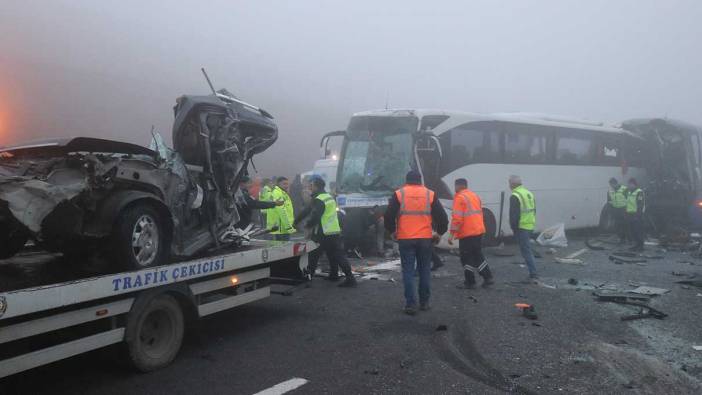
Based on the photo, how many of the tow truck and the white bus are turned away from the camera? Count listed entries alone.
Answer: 0

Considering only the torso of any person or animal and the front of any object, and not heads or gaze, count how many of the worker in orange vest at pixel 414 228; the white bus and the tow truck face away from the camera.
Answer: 1

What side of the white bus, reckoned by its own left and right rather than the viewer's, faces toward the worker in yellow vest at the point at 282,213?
front

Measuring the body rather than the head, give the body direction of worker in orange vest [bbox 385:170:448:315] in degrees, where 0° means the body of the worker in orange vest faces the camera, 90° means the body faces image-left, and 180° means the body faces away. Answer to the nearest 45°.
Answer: approximately 180°

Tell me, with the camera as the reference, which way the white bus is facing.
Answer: facing the viewer and to the left of the viewer

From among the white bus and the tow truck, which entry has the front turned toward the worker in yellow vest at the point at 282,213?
the white bus

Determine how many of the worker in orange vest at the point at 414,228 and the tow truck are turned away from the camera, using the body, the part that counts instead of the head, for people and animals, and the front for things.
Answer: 1

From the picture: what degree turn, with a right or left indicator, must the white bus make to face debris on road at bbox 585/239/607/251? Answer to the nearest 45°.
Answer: approximately 180°

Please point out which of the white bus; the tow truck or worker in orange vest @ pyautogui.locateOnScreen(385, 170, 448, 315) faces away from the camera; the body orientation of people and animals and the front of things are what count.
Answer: the worker in orange vest
